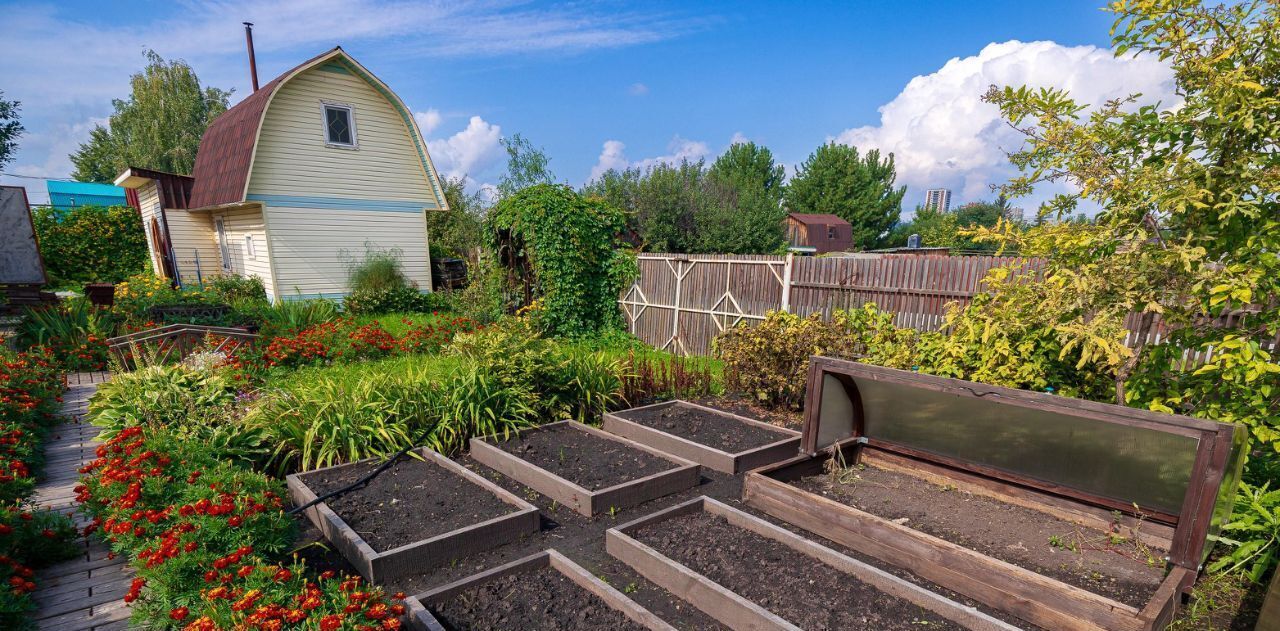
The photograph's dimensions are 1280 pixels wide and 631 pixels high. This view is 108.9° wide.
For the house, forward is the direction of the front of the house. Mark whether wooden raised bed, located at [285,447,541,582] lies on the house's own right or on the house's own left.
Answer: on the house's own left

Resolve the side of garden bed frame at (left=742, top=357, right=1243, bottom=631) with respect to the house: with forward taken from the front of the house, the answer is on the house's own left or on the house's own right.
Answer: on the house's own left

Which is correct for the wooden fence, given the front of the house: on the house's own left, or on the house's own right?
on the house's own left

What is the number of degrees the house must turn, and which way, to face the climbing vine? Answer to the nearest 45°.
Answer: approximately 135° to its left

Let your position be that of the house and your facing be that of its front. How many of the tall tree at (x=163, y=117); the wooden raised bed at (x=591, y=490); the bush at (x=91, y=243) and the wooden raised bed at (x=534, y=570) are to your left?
2

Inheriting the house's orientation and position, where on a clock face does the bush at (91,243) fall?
The bush is roughly at 2 o'clock from the house.
